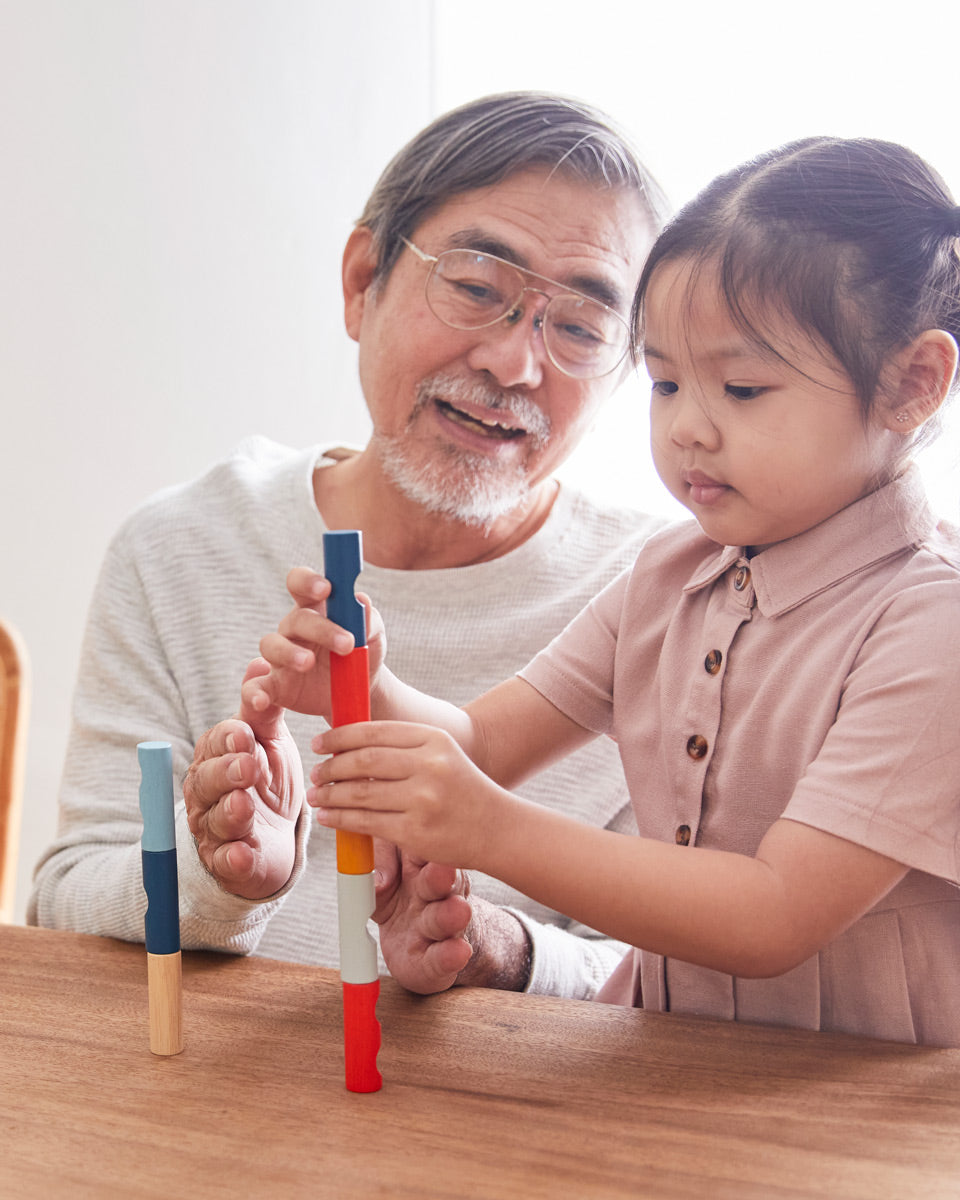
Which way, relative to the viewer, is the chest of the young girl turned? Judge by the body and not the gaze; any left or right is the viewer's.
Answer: facing the viewer and to the left of the viewer

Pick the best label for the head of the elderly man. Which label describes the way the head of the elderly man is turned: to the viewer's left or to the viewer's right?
to the viewer's right
